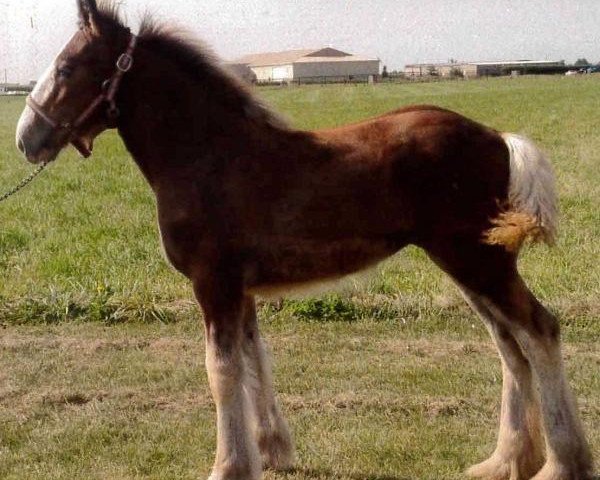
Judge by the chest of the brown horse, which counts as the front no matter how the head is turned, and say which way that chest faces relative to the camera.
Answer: to the viewer's left
